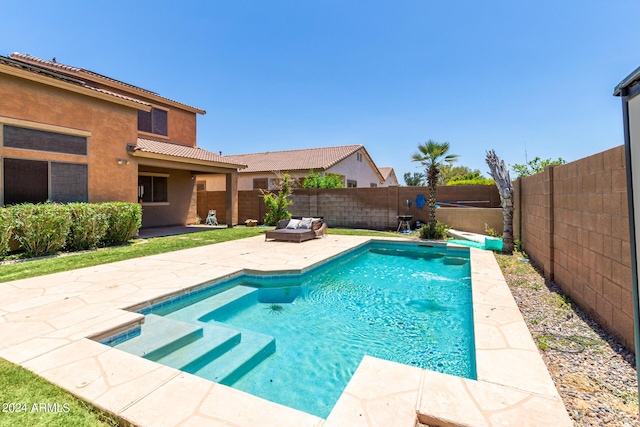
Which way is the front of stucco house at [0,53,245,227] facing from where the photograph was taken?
facing away from the viewer and to the left of the viewer

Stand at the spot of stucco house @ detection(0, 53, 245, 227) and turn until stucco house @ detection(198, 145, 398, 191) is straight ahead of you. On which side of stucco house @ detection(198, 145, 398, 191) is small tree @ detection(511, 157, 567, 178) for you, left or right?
right

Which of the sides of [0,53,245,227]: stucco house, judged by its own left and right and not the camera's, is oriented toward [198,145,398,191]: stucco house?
right

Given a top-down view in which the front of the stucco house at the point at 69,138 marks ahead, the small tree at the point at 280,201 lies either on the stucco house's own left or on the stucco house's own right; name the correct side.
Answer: on the stucco house's own right
